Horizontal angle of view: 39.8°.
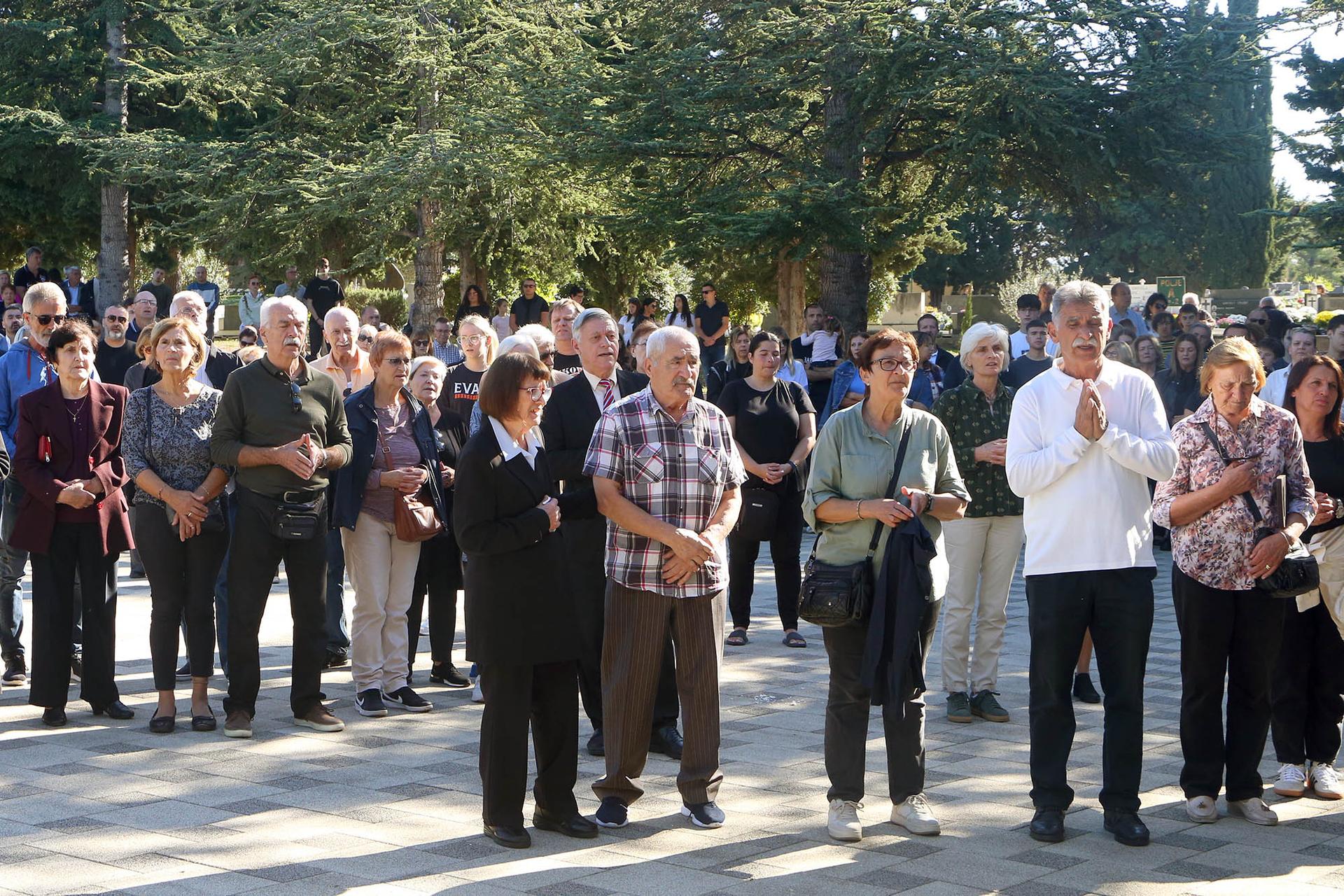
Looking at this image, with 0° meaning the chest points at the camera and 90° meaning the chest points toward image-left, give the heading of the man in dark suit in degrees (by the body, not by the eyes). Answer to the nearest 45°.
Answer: approximately 315°

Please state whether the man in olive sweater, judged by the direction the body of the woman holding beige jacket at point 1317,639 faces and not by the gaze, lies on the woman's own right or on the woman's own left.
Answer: on the woman's own right

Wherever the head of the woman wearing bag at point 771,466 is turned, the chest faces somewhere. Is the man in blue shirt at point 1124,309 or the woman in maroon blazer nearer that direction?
the woman in maroon blazer

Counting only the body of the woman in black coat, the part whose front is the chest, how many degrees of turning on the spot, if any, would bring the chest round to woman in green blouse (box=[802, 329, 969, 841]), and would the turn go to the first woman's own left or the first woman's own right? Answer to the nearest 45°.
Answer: approximately 45° to the first woman's own left

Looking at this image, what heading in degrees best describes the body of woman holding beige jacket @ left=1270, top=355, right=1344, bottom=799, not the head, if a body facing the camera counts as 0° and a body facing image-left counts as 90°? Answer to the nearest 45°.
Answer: approximately 0°

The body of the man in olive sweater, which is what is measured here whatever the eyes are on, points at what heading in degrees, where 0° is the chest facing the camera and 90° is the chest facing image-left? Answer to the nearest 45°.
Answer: approximately 315°

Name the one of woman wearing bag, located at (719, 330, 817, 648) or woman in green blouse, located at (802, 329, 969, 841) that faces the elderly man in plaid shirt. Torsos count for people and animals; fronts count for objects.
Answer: the woman wearing bag

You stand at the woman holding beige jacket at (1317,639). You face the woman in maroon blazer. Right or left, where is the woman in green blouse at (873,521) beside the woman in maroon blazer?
left

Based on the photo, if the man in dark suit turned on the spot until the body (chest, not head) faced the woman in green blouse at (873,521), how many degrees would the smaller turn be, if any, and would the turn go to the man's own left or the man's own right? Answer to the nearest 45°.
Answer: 0° — they already face them
